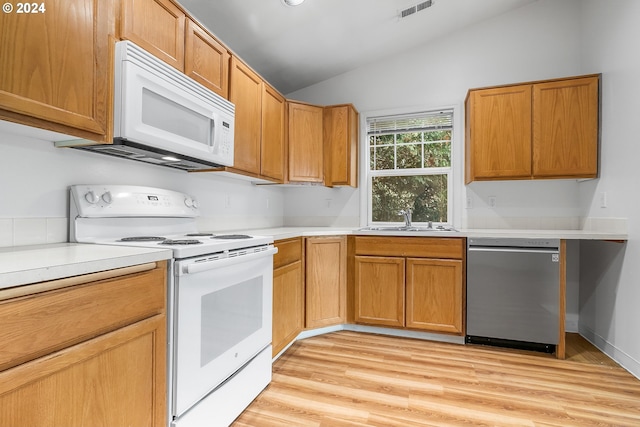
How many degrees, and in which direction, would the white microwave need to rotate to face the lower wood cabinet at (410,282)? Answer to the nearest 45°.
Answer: approximately 45° to its left

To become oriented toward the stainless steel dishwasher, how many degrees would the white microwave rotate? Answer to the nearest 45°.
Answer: approximately 45° to its left

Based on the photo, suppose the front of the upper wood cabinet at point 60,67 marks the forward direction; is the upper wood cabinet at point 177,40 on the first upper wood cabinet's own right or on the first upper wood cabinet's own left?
on the first upper wood cabinet's own left

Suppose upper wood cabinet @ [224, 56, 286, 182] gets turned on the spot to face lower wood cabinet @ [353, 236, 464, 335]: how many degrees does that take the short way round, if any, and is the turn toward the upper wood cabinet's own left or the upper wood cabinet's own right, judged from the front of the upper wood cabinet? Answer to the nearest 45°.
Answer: approximately 45° to the upper wood cabinet's own left

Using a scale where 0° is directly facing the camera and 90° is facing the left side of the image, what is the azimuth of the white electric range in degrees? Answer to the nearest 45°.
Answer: approximately 315°

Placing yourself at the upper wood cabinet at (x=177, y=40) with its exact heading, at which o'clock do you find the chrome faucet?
The chrome faucet is roughly at 10 o'clock from the upper wood cabinet.
